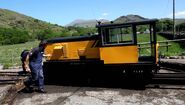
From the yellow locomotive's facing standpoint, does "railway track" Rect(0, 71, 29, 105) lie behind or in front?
in front

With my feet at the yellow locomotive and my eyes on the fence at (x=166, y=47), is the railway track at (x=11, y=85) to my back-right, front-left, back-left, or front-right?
back-left

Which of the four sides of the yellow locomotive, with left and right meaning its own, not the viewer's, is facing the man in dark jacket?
front

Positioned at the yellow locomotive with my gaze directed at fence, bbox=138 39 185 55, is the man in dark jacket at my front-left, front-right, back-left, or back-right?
back-left

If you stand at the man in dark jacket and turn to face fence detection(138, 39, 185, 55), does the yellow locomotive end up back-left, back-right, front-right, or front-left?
front-right

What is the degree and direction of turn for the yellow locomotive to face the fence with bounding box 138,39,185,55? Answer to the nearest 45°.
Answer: approximately 135° to its right

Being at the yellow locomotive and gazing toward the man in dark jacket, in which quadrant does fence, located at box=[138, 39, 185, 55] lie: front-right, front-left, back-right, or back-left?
back-right

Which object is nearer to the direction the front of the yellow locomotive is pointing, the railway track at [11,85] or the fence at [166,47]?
the railway track

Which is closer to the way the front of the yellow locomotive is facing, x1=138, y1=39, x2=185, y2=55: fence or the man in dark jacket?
the man in dark jacket

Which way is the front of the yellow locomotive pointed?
to the viewer's left
